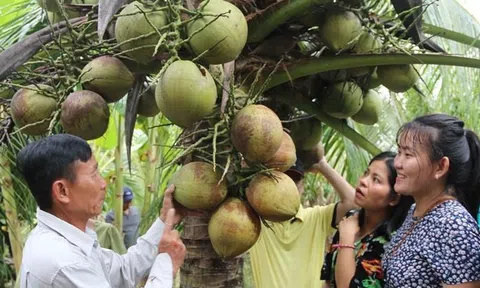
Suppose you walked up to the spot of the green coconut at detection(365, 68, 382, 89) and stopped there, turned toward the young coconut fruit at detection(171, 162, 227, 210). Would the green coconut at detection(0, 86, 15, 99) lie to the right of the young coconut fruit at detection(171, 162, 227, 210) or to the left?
right

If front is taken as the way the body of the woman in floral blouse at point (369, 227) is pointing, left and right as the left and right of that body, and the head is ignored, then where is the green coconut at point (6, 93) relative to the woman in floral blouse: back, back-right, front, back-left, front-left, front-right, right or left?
front-right

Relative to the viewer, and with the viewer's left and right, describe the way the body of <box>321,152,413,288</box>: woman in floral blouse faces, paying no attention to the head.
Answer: facing the viewer and to the left of the viewer

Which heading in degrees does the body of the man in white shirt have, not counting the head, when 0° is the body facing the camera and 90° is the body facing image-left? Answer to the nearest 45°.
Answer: approximately 270°

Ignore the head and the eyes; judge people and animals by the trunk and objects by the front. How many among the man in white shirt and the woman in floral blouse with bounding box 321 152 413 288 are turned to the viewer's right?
1

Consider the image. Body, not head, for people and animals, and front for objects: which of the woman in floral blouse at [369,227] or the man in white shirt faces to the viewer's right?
the man in white shirt

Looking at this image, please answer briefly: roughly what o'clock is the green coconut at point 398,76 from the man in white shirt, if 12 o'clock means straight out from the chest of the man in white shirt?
The green coconut is roughly at 12 o'clock from the man in white shirt.

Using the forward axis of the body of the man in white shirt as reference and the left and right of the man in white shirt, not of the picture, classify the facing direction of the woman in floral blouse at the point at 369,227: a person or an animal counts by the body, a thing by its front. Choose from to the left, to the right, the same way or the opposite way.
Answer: the opposite way

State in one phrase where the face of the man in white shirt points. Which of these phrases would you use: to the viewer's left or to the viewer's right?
to the viewer's right
